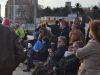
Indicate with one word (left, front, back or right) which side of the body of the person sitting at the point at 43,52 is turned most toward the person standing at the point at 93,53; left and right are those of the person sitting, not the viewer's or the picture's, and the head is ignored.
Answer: left

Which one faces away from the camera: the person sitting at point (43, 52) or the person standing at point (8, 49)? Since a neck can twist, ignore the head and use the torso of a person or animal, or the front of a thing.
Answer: the person standing

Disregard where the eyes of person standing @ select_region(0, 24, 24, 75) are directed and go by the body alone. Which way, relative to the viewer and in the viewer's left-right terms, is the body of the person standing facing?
facing away from the viewer

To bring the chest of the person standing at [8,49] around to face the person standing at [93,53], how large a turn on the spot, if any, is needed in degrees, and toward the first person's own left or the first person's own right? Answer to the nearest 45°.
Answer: approximately 90° to the first person's own right
